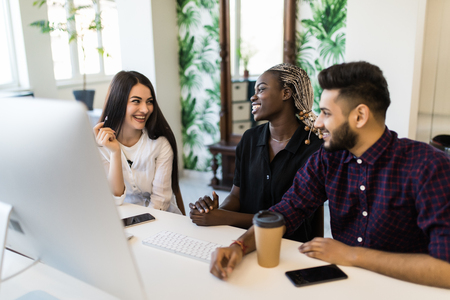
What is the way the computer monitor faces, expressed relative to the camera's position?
facing away from the viewer and to the right of the viewer

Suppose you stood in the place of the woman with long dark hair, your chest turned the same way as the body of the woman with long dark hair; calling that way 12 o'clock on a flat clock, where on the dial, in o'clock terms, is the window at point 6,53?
The window is roughly at 5 o'clock from the woman with long dark hair.

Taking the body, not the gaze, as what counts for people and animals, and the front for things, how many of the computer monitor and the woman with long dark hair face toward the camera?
1

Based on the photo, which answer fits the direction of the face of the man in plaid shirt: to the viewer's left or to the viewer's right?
to the viewer's left

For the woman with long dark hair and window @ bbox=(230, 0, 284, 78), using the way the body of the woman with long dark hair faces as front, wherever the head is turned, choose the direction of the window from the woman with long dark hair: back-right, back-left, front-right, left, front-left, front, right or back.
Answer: back-left

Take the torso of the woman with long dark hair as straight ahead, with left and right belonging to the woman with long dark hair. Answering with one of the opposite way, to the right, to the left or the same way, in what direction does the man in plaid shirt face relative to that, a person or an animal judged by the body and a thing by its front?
to the right

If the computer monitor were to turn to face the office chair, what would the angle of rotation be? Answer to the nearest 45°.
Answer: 0° — it already faces it

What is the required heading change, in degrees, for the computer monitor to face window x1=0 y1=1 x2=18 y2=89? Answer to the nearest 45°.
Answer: approximately 45° to its left
